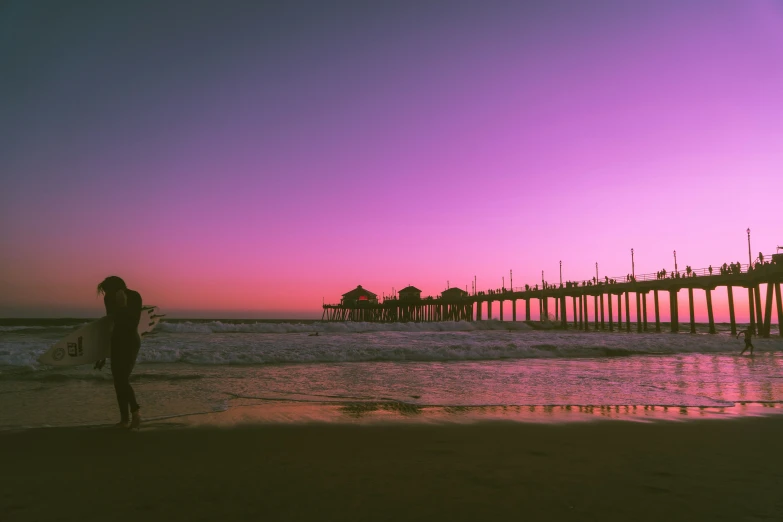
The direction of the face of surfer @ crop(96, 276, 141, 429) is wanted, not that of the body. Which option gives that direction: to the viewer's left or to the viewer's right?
to the viewer's left

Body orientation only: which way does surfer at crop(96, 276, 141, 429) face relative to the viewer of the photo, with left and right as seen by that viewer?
facing to the left of the viewer
